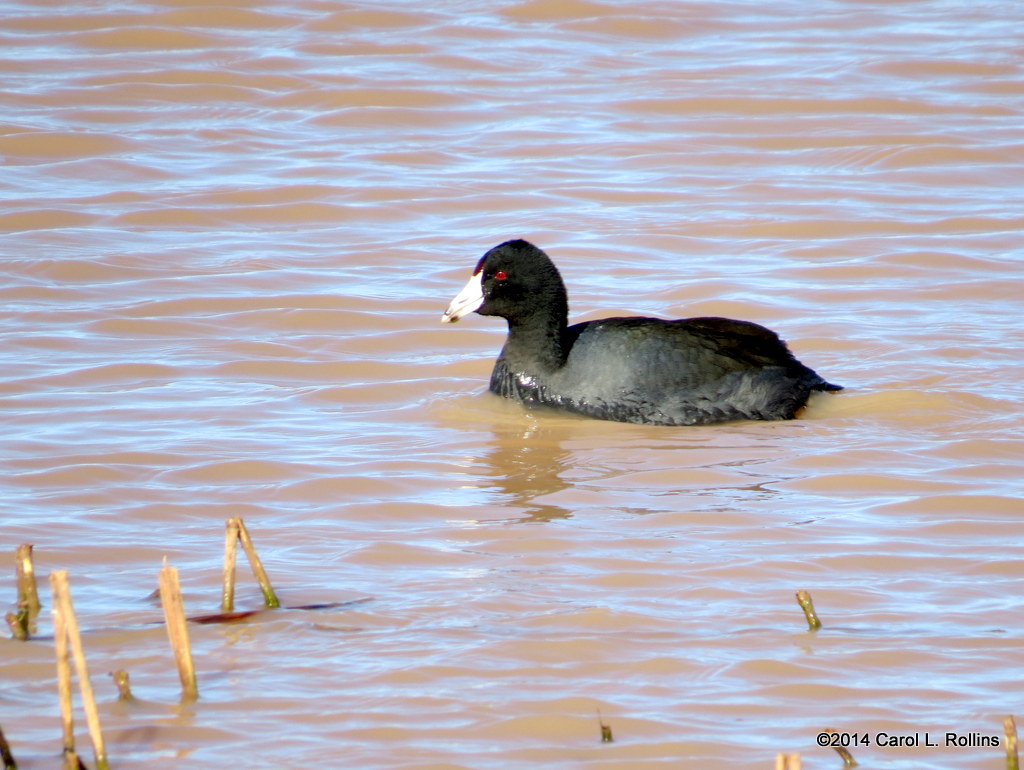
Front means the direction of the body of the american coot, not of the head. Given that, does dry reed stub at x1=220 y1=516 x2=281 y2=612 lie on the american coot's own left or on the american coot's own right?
on the american coot's own left

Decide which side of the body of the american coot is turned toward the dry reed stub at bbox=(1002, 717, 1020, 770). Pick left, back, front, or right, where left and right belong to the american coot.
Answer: left

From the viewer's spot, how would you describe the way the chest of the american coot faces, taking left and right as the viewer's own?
facing to the left of the viewer

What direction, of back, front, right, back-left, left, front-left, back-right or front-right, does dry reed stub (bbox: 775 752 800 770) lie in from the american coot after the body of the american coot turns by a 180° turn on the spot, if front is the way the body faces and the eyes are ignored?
right

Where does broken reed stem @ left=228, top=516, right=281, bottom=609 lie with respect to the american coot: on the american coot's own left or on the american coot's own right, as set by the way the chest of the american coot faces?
on the american coot's own left

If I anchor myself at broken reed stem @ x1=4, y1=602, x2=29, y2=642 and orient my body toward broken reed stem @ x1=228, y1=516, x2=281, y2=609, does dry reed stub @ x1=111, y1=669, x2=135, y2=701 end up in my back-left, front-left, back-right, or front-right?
front-right

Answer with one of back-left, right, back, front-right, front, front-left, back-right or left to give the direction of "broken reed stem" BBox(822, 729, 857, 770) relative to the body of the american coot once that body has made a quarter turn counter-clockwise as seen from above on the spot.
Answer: front

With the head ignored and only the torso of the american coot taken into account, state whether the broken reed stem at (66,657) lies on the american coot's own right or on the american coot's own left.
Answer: on the american coot's own left

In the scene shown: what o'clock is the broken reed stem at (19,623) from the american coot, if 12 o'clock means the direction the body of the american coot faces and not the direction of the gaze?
The broken reed stem is roughly at 10 o'clock from the american coot.

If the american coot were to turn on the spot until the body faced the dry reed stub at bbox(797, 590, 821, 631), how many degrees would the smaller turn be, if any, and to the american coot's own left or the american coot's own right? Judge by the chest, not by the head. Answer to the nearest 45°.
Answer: approximately 90° to the american coot's own left

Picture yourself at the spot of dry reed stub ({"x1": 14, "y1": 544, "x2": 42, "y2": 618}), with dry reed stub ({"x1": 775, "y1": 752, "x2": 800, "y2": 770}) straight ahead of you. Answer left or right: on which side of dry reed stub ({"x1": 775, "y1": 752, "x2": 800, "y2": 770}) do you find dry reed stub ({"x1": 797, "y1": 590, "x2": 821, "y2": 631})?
left

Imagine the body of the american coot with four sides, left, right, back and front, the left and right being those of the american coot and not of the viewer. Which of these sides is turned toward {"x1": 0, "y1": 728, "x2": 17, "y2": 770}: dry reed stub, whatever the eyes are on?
left

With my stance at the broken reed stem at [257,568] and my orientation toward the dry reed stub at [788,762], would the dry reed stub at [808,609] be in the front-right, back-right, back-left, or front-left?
front-left
